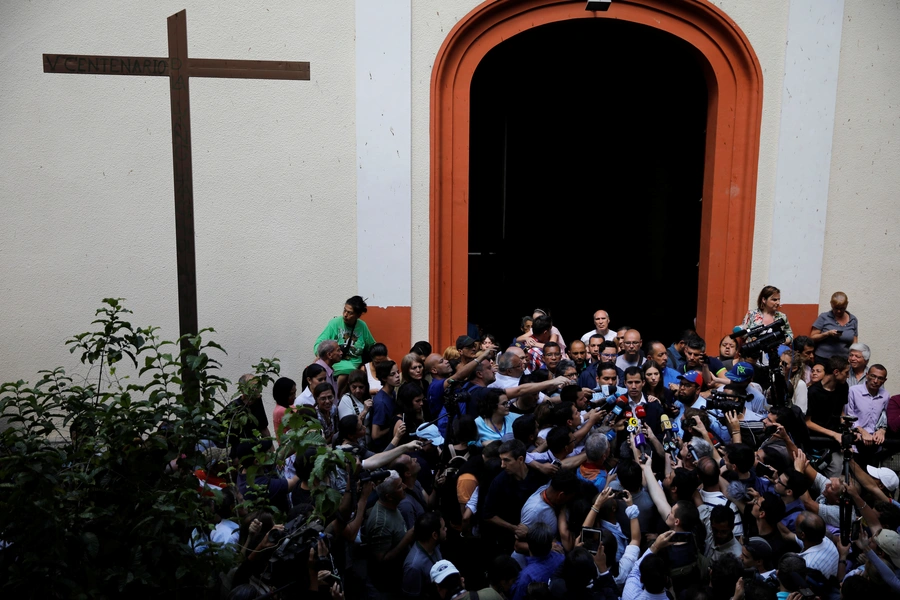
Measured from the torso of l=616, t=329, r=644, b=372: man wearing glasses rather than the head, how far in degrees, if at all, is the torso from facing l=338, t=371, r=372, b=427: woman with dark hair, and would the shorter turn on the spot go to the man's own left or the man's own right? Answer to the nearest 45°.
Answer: approximately 45° to the man's own right

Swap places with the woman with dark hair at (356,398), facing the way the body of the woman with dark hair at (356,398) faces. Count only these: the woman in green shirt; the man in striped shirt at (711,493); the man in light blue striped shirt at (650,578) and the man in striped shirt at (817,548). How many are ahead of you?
3

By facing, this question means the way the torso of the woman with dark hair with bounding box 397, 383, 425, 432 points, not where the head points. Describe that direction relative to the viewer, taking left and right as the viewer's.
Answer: facing to the right of the viewer

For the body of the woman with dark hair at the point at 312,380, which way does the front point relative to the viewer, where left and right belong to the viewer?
facing to the right of the viewer

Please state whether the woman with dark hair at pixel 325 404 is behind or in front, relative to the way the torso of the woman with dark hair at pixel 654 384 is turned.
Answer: in front

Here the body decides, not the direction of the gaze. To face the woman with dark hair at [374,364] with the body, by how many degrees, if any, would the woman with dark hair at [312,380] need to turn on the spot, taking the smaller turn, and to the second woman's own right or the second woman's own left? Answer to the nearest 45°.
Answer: approximately 45° to the second woman's own left

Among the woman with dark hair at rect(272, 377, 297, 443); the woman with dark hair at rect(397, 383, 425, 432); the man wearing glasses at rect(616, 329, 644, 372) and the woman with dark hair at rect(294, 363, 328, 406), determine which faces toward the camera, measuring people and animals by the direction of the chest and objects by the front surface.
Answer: the man wearing glasses

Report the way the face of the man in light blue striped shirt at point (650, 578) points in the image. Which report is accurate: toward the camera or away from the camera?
away from the camera
